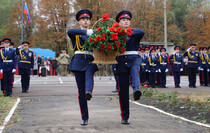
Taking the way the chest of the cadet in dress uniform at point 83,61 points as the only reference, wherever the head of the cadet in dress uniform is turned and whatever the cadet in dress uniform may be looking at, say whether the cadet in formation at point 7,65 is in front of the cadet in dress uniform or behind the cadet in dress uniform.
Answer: behind

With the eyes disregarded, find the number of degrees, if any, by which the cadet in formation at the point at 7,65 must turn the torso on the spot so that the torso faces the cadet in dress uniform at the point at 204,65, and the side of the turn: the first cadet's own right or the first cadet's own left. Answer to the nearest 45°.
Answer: approximately 90° to the first cadet's own left

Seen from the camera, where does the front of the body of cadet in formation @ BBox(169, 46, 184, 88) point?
toward the camera

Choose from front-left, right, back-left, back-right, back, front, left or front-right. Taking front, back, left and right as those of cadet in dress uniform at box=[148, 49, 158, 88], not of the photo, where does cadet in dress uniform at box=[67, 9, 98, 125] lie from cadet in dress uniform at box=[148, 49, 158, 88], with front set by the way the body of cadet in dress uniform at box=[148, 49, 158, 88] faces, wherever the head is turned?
front

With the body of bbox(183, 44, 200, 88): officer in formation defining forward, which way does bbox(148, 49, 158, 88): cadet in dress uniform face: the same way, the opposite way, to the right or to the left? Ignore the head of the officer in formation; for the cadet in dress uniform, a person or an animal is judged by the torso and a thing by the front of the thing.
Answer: the same way

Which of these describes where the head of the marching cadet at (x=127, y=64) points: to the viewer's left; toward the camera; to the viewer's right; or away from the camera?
toward the camera

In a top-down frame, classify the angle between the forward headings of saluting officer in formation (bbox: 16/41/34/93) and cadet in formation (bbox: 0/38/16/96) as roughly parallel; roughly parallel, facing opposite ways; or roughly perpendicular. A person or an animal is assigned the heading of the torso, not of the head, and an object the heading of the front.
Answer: roughly parallel

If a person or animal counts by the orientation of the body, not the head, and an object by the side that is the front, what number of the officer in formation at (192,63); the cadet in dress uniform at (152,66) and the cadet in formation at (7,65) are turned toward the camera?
3

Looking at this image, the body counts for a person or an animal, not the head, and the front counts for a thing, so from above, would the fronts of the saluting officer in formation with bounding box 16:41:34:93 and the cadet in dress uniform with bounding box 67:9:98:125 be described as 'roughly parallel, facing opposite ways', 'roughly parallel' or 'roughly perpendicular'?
roughly parallel

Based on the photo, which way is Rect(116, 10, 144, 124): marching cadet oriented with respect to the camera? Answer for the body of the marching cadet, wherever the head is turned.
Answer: toward the camera

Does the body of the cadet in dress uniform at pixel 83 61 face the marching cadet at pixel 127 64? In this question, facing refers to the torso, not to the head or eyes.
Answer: no

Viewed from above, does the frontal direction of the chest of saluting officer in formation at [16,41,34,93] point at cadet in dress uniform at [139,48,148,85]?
no

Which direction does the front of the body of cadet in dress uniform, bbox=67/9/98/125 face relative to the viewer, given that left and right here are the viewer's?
facing the viewer

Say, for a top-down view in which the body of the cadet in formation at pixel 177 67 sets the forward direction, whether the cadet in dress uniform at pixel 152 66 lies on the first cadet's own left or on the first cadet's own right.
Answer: on the first cadet's own right

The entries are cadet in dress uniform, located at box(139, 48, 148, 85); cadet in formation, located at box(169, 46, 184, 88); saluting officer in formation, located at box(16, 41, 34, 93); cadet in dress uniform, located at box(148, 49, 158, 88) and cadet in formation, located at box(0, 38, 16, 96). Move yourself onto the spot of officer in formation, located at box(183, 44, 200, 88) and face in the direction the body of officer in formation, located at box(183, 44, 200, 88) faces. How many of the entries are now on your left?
0
